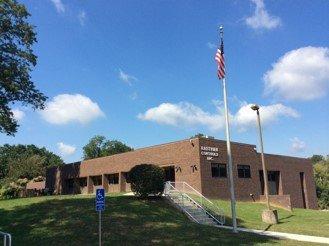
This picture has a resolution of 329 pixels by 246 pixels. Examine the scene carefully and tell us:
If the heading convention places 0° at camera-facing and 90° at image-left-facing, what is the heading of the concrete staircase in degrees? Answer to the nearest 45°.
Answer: approximately 315°
